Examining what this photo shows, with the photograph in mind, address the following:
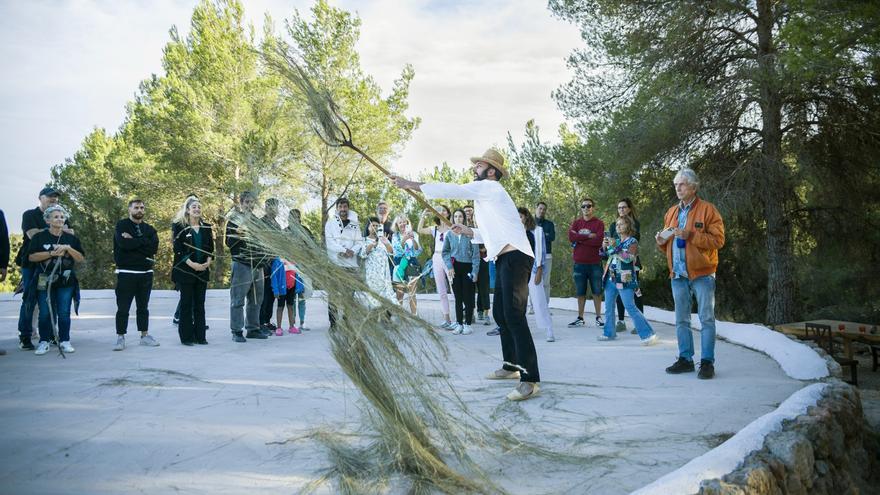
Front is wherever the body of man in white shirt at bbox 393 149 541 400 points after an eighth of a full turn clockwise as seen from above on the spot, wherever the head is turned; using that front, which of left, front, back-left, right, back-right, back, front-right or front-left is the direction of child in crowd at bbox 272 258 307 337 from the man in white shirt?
front

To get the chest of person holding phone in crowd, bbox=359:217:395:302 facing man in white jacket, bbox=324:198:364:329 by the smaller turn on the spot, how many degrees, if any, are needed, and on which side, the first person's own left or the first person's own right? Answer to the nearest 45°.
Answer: approximately 45° to the first person's own right

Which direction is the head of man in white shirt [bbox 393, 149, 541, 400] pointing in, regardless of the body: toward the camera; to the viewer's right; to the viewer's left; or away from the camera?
to the viewer's left

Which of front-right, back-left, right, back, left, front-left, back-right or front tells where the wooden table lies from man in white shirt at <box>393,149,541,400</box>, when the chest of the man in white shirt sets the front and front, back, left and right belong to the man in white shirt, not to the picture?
back-right

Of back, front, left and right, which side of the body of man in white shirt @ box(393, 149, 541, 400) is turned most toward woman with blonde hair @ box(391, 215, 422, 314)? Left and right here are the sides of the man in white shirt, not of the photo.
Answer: right

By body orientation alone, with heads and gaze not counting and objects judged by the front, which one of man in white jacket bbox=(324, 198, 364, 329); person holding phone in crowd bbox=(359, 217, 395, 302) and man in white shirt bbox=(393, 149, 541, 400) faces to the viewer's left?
man in white shirt bbox=(393, 149, 541, 400)

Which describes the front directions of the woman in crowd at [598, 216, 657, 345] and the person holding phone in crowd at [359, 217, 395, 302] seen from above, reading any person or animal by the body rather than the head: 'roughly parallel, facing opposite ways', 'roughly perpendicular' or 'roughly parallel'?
roughly perpendicular

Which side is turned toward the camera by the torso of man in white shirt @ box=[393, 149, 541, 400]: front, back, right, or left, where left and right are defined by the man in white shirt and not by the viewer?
left

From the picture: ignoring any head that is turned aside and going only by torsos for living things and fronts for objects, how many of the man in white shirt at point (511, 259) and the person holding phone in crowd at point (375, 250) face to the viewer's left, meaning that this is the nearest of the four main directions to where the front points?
1

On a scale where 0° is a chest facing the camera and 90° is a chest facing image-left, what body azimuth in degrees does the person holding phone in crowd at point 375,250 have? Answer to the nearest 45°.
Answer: approximately 0°

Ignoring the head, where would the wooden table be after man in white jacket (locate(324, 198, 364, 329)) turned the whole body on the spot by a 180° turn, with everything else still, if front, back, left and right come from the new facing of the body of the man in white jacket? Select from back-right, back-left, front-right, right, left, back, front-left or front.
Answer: right
